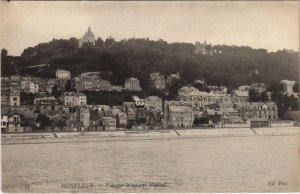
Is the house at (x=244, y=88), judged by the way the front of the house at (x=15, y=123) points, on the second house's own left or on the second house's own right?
on the second house's own left

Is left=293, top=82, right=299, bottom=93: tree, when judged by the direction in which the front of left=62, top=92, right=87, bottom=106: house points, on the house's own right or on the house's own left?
on the house's own left

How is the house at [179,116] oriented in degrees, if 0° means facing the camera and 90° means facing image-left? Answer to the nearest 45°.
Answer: approximately 0°

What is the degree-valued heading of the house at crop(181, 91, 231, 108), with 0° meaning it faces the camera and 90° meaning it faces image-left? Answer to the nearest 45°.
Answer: approximately 0°

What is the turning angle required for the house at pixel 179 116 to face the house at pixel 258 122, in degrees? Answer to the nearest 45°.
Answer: approximately 90° to its left
